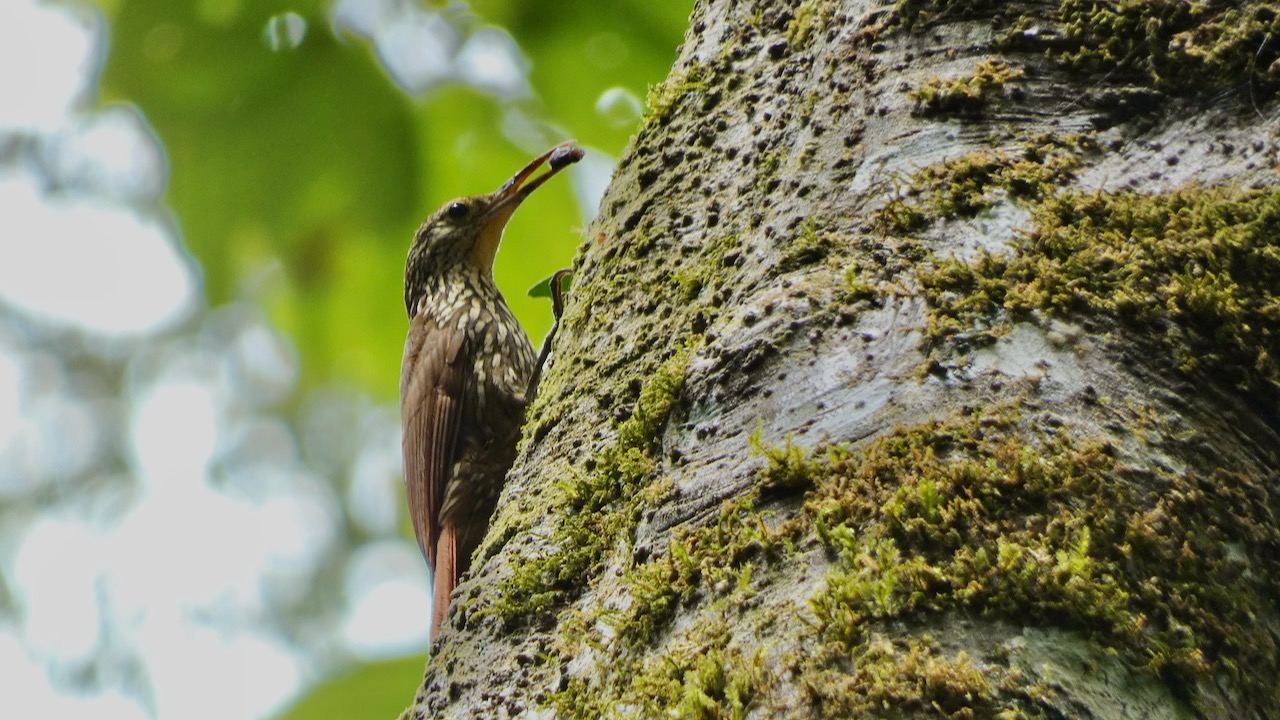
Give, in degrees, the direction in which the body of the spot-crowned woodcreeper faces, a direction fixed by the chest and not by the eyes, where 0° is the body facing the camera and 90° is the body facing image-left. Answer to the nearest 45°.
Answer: approximately 270°
